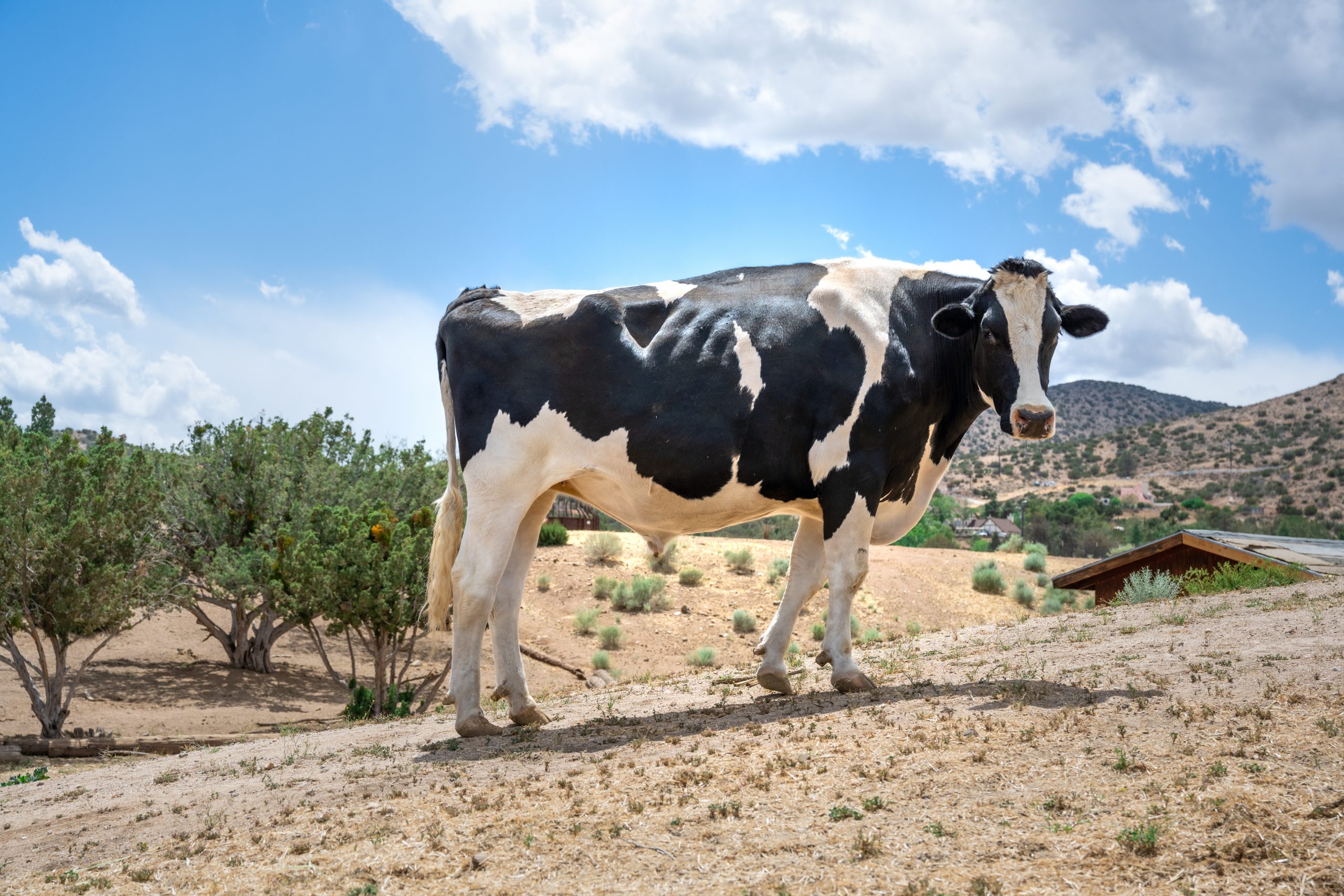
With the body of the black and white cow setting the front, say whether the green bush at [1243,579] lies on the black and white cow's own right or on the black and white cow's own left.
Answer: on the black and white cow's own left

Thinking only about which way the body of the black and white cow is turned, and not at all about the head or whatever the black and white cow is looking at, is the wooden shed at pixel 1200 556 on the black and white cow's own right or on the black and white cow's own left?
on the black and white cow's own left

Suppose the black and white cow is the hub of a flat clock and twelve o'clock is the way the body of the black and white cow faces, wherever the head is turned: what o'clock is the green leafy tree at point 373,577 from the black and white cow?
The green leafy tree is roughly at 8 o'clock from the black and white cow.

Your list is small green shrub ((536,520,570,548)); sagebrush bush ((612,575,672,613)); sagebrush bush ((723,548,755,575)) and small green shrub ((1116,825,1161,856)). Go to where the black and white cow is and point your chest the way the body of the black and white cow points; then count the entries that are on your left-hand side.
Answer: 3

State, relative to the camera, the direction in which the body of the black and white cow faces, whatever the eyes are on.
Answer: to the viewer's right

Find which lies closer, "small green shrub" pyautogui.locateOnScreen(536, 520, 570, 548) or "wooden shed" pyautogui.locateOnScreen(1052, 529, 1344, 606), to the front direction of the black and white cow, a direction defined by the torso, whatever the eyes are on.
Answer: the wooden shed

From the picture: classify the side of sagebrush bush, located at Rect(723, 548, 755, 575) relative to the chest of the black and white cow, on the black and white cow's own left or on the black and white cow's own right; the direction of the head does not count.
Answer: on the black and white cow's own left

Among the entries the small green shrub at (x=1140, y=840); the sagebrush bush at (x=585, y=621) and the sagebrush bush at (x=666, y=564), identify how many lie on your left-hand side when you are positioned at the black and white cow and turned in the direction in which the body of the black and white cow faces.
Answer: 2

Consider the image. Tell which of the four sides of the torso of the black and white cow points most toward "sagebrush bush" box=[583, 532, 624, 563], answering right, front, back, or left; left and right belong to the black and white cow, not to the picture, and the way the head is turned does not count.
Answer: left

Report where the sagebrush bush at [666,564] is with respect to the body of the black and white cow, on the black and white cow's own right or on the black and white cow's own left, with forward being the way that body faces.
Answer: on the black and white cow's own left

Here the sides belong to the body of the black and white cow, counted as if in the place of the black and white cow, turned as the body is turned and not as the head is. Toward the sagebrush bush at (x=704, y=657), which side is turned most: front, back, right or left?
left

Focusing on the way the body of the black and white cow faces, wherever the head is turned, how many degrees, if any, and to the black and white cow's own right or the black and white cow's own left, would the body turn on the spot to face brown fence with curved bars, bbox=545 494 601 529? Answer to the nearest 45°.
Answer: approximately 90° to the black and white cow's own left

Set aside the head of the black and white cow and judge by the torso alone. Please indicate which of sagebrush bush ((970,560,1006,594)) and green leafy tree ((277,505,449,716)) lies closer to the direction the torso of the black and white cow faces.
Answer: the sagebrush bush
